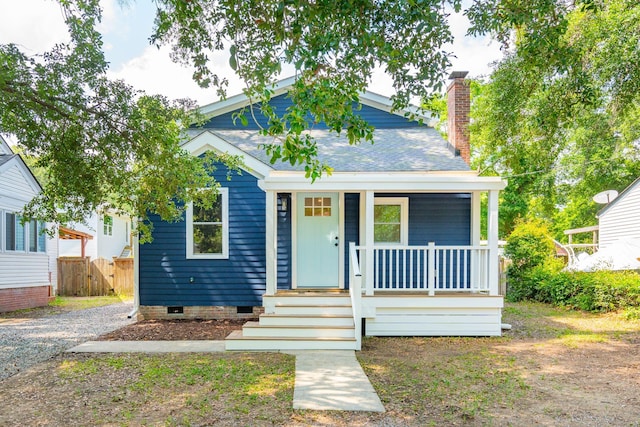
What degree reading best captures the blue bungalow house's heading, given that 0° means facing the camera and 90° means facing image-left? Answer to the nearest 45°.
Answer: approximately 0°

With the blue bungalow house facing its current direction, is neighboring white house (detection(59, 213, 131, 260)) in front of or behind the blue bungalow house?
behind
